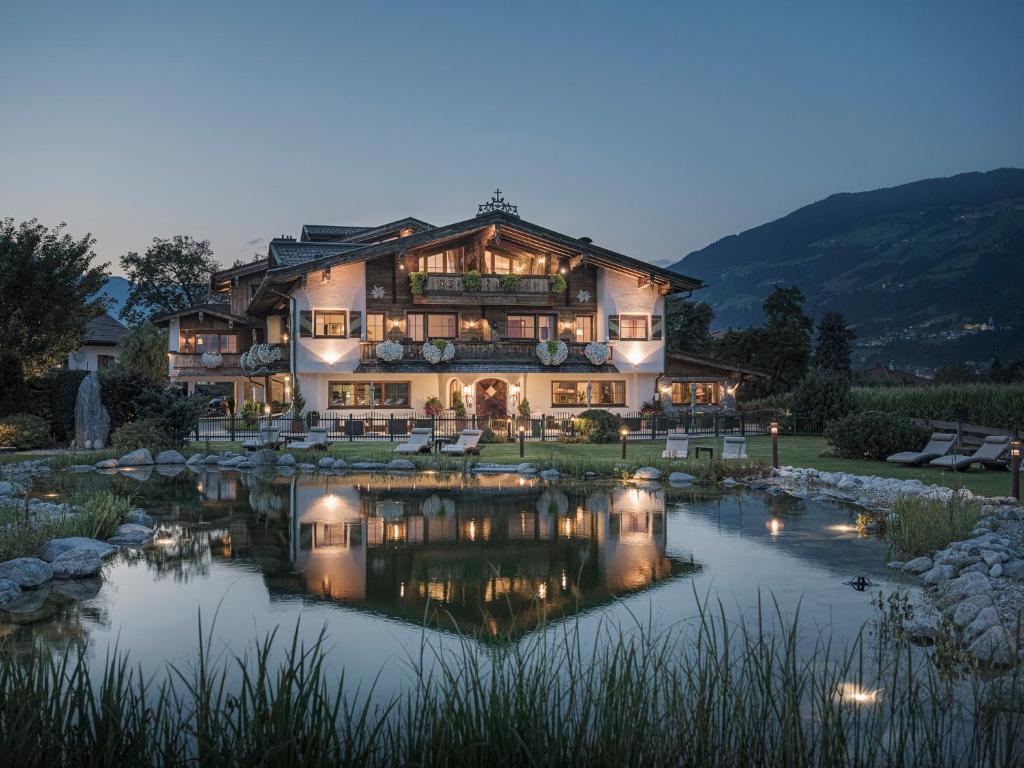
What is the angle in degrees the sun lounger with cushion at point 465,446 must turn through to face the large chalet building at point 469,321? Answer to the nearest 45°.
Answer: approximately 135° to its right

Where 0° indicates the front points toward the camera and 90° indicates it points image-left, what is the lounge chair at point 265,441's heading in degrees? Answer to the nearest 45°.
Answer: approximately 45°

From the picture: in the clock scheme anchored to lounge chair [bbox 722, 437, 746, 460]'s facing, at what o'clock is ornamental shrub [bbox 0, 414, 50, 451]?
The ornamental shrub is roughly at 3 o'clock from the lounge chair.

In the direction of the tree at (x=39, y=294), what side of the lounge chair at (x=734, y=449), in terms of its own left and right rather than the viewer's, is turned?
right

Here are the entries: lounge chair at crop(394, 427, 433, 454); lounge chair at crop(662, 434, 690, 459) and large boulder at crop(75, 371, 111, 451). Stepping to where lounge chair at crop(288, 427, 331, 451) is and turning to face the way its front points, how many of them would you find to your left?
2

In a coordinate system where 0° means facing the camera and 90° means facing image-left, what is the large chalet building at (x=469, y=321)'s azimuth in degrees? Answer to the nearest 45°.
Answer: approximately 0°

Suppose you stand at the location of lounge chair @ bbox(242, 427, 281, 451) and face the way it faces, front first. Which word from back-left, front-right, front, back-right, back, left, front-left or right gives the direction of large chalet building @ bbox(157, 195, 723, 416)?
back

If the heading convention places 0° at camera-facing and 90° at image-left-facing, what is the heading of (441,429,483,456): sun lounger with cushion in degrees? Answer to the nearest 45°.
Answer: approximately 45°

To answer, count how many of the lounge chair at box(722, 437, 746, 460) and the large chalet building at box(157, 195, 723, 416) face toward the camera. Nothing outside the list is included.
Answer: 2

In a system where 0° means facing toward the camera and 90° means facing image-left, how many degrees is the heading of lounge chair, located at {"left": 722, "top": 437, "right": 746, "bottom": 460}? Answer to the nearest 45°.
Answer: approximately 0°

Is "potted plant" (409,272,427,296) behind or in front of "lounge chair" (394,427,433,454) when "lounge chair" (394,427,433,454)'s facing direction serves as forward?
behind

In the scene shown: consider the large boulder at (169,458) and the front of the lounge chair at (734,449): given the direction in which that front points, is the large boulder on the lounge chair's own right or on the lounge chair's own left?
on the lounge chair's own right

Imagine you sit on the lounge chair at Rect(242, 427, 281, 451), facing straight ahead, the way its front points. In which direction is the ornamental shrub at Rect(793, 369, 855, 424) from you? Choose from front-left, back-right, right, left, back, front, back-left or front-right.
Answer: back-left

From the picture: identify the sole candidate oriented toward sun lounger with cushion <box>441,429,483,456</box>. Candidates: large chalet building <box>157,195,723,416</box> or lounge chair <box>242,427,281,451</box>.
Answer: the large chalet building

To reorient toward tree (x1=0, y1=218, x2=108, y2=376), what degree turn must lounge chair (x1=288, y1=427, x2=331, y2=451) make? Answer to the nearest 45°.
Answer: approximately 45° to its right
